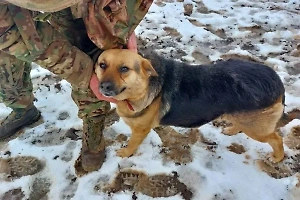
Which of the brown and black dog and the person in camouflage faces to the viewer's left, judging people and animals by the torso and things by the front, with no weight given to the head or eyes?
the brown and black dog

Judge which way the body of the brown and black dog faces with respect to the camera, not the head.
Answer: to the viewer's left

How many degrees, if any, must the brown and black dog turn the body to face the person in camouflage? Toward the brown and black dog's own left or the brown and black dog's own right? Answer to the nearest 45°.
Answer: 0° — it already faces them

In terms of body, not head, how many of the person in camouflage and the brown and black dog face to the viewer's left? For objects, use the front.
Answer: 1
